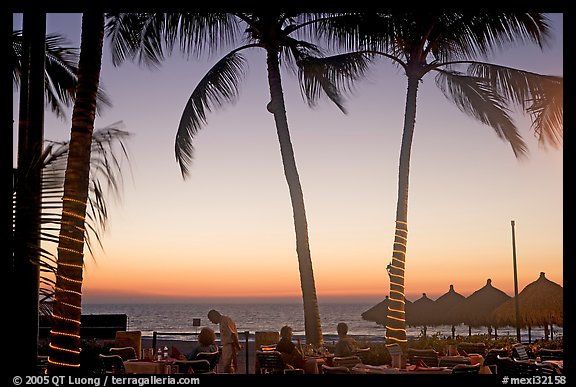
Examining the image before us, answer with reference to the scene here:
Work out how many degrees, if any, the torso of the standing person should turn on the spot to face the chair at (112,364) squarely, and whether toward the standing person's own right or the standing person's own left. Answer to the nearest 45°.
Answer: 0° — they already face it

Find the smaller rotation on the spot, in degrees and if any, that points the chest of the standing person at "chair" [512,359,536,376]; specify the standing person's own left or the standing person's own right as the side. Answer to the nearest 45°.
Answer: approximately 180°

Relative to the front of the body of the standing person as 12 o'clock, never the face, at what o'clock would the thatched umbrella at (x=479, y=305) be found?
The thatched umbrella is roughly at 4 o'clock from the standing person.

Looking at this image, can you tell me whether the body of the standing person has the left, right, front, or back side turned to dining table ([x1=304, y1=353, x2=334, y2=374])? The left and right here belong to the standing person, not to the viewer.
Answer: back

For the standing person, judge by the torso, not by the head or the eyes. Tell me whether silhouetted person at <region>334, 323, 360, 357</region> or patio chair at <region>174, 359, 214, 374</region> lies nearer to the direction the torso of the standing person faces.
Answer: the patio chair

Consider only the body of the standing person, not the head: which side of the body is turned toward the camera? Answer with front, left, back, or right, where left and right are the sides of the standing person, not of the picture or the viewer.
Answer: left

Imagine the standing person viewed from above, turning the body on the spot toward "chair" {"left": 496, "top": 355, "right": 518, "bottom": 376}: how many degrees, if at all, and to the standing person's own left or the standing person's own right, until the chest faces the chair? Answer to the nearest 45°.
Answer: approximately 180°

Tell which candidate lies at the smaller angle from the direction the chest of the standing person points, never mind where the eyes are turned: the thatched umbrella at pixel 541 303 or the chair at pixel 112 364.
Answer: the chair

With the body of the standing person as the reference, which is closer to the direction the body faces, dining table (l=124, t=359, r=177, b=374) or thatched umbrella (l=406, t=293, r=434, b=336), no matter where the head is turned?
the dining table

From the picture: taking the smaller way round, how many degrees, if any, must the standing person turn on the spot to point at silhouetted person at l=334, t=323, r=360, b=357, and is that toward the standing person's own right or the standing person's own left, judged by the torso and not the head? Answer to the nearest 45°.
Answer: approximately 180°

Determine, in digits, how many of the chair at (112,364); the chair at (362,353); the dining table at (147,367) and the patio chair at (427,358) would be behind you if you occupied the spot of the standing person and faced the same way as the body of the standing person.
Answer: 2

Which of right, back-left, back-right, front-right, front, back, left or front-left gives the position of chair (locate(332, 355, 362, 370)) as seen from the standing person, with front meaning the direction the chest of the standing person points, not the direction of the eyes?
back-left
